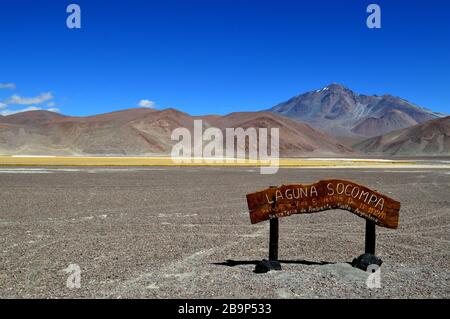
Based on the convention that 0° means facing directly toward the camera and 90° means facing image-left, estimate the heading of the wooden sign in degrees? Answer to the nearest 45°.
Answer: approximately 0°
